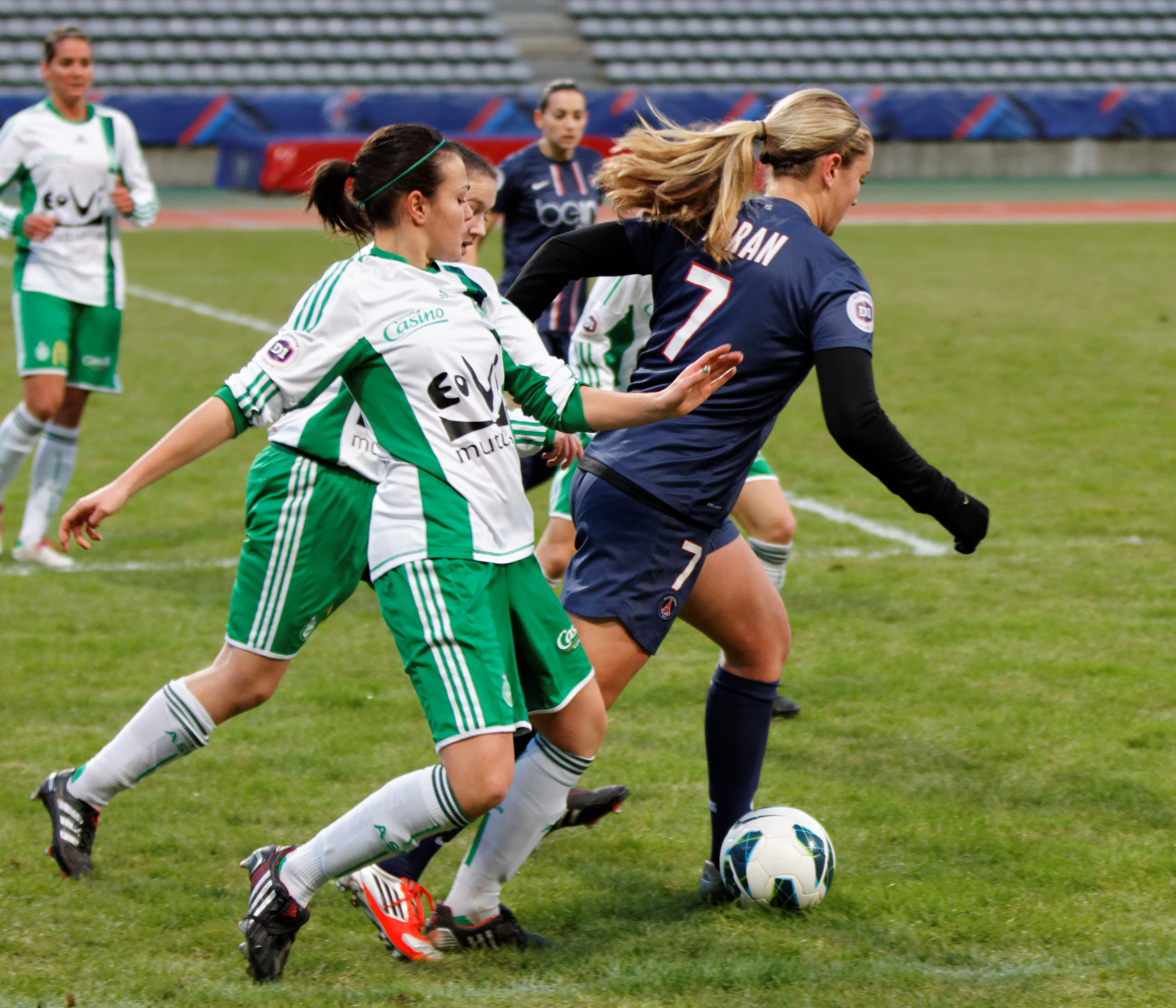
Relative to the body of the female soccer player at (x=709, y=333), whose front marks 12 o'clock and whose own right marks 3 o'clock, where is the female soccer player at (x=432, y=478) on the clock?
the female soccer player at (x=432, y=478) is roughly at 6 o'clock from the female soccer player at (x=709, y=333).

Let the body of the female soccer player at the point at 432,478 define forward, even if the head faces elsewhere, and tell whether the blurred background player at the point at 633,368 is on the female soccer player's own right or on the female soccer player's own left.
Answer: on the female soccer player's own left

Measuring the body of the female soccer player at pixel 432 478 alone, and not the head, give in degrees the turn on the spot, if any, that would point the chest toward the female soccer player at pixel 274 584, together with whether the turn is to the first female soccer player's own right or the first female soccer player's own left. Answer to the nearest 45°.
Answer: approximately 180°

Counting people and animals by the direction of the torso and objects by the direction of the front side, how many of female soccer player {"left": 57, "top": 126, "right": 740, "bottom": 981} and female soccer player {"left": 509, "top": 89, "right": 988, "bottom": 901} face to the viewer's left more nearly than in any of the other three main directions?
0

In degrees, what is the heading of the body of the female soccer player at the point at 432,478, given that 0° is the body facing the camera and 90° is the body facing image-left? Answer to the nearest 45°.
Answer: approximately 315°

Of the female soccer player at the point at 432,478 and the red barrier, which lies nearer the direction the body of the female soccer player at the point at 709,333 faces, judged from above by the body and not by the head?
the red barrier

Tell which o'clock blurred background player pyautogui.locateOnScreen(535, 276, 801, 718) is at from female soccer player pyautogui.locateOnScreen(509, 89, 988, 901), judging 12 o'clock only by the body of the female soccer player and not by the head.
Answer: The blurred background player is roughly at 10 o'clock from the female soccer player.

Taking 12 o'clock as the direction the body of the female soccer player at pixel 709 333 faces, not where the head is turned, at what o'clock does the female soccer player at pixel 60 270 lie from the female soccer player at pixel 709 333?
the female soccer player at pixel 60 270 is roughly at 9 o'clock from the female soccer player at pixel 709 333.

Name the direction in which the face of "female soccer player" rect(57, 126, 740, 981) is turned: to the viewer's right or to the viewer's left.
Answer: to the viewer's right

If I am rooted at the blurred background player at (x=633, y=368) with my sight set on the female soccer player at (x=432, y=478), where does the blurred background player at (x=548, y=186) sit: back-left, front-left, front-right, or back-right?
back-right

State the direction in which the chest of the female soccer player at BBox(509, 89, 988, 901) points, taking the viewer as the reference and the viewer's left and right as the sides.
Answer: facing away from the viewer and to the right of the viewer
